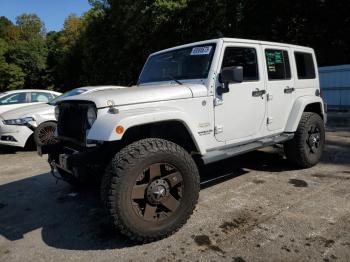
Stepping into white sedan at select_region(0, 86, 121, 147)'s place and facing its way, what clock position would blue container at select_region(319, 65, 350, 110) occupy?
The blue container is roughly at 7 o'clock from the white sedan.

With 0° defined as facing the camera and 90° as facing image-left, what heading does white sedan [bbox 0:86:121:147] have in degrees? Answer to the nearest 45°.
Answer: approximately 45°

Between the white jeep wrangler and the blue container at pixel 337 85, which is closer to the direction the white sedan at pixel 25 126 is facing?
the white jeep wrangler

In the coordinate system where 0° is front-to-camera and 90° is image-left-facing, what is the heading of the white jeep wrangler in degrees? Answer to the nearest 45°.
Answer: approximately 45°

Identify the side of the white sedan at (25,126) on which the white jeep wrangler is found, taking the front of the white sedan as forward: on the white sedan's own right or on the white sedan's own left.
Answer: on the white sedan's own left

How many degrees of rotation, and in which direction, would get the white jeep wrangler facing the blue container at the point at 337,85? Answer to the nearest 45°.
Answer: approximately 180°
